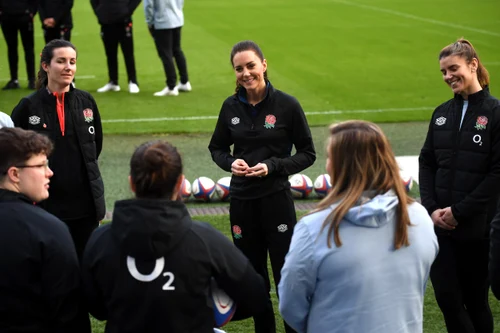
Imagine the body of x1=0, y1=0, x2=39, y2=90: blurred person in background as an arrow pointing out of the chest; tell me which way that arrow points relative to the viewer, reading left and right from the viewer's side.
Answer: facing the viewer and to the left of the viewer

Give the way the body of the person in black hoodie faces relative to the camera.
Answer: away from the camera

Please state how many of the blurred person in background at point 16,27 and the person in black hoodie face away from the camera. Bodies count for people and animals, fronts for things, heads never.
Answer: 1

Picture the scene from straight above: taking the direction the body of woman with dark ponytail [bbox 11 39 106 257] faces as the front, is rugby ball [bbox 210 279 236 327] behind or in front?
in front

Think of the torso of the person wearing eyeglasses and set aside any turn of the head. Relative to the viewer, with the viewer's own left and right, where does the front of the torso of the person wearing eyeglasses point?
facing away from the viewer and to the right of the viewer

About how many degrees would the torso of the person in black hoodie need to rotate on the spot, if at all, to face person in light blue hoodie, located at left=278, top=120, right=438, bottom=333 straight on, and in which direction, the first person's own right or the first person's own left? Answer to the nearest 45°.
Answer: approximately 90° to the first person's own right

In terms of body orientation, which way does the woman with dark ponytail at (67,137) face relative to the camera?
toward the camera

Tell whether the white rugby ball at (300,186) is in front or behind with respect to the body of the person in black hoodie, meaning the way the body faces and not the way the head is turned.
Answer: in front

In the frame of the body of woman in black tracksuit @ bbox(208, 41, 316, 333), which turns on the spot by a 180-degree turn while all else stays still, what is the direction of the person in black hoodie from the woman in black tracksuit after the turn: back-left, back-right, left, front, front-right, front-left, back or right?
back

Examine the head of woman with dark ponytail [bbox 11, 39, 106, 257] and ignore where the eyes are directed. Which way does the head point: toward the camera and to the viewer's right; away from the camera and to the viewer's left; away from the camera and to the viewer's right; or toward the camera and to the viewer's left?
toward the camera and to the viewer's right

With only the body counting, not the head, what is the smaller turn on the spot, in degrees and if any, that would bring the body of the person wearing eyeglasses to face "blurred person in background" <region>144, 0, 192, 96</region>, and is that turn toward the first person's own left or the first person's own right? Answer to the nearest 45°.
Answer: approximately 45° to the first person's own left

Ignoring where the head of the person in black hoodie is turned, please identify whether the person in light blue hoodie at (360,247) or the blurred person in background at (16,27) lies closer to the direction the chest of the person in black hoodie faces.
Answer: the blurred person in background

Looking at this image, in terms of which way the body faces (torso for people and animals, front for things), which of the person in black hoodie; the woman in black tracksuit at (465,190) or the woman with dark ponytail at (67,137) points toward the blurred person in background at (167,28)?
the person in black hoodie

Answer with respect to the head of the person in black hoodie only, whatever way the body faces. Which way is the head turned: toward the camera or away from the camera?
away from the camera
